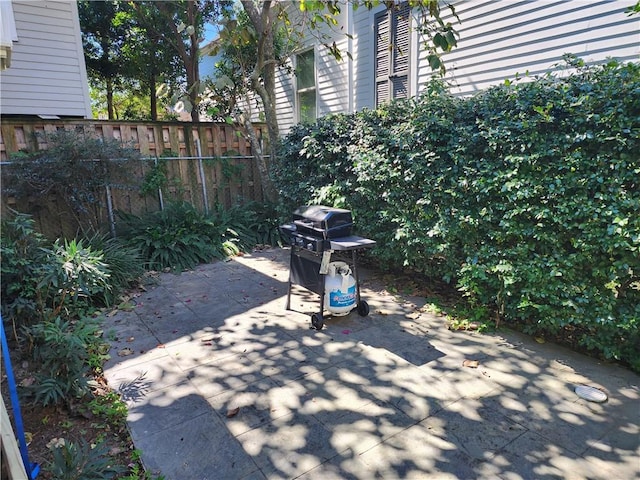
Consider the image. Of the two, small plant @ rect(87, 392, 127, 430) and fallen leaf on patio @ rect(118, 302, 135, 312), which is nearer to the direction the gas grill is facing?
the small plant

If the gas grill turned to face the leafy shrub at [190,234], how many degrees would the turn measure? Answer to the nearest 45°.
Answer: approximately 90° to its right

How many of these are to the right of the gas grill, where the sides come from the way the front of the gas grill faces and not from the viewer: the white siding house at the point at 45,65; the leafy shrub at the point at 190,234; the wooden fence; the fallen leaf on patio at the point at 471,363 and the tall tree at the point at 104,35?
4

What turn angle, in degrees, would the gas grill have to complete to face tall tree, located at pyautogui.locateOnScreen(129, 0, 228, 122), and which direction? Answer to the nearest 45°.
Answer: approximately 90° to its right

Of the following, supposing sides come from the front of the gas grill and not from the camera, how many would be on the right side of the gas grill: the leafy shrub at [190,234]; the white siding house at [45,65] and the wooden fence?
3

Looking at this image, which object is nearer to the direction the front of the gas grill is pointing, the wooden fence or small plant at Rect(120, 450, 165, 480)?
the small plant

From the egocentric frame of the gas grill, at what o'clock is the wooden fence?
The wooden fence is roughly at 3 o'clock from the gas grill.

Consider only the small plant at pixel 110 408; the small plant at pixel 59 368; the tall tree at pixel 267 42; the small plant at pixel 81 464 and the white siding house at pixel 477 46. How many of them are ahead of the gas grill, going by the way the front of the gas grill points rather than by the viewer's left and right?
3

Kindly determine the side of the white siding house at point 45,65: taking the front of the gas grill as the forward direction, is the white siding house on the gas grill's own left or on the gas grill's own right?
on the gas grill's own right

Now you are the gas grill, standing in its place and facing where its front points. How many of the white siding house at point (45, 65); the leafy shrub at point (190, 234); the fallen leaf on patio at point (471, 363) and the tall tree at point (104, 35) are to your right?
3

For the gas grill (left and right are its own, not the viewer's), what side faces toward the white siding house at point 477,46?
back

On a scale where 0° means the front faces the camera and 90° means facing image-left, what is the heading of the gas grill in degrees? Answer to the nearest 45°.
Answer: approximately 45°

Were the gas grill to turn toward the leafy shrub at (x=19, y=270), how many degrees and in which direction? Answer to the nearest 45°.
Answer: approximately 45° to its right

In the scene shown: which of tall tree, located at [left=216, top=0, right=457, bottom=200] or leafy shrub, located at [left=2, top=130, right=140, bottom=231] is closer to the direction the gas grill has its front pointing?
the leafy shrub
